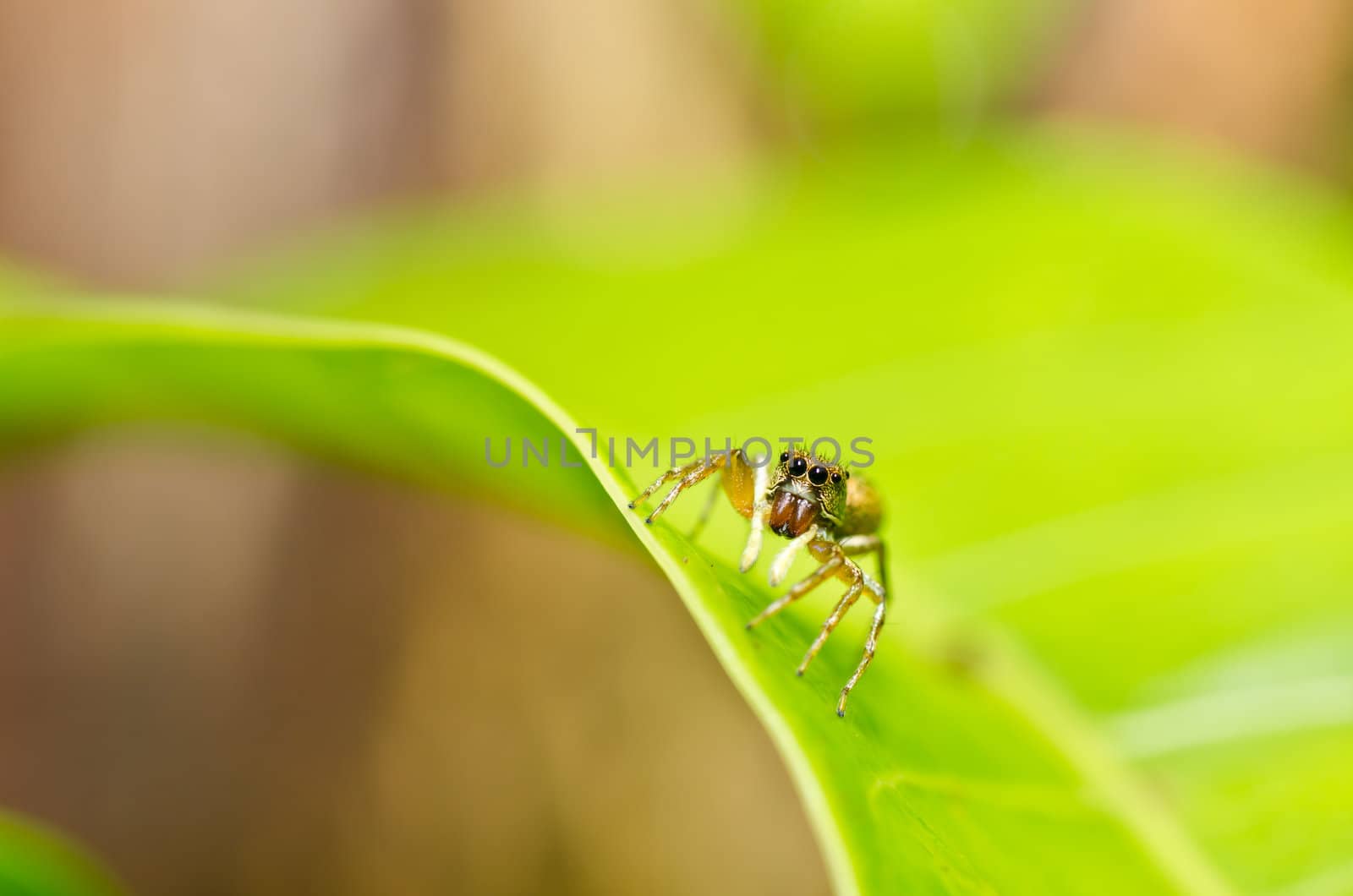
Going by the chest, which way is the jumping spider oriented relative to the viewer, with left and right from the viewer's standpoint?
facing the viewer and to the left of the viewer
